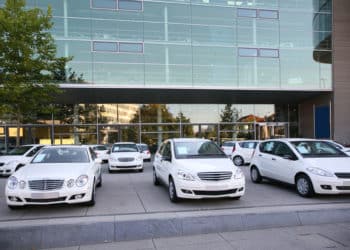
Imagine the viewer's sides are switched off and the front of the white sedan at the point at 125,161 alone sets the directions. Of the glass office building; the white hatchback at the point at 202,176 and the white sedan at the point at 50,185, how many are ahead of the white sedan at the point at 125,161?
2

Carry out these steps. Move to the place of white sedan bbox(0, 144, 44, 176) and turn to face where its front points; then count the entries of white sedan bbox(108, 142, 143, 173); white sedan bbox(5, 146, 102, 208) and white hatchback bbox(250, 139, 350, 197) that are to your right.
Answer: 0

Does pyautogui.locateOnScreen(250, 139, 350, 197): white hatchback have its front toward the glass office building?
no

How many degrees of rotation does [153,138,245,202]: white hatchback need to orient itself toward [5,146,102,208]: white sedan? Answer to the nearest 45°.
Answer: approximately 135° to its right

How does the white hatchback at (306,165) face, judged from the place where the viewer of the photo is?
facing the viewer and to the right of the viewer

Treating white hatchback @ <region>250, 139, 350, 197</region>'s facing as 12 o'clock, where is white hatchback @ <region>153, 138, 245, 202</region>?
white hatchback @ <region>153, 138, 245, 202</region> is roughly at 3 o'clock from white hatchback @ <region>250, 139, 350, 197</region>.

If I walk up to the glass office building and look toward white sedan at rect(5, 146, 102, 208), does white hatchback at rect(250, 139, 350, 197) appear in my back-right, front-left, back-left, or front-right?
front-left

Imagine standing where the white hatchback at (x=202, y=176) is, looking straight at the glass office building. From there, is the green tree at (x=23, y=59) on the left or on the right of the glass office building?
left

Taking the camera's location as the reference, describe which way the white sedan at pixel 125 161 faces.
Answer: facing the viewer

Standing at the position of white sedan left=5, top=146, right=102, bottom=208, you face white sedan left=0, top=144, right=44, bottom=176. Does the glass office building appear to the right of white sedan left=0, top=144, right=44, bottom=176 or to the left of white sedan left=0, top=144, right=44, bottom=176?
right

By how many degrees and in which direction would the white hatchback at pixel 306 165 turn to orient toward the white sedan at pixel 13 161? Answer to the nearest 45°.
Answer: approximately 135° to its right

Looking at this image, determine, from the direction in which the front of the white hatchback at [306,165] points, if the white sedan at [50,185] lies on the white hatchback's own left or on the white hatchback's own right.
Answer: on the white hatchback's own right

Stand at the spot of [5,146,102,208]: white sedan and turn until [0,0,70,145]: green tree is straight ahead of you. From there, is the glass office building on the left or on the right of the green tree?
right

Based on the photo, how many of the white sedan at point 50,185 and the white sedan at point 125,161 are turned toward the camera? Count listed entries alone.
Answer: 2

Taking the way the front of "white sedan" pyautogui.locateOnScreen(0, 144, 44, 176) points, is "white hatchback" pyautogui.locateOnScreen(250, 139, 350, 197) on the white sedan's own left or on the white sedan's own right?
on the white sedan's own left

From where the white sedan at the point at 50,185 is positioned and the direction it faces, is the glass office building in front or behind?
behind

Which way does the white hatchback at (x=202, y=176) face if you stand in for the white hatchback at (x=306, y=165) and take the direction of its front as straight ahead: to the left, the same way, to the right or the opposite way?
the same way

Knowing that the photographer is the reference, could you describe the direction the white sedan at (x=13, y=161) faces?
facing the viewer and to the left of the viewer

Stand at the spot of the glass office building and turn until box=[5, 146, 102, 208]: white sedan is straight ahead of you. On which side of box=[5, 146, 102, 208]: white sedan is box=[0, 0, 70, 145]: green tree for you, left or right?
right

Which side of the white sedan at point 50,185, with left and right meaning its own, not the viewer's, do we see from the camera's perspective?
front
